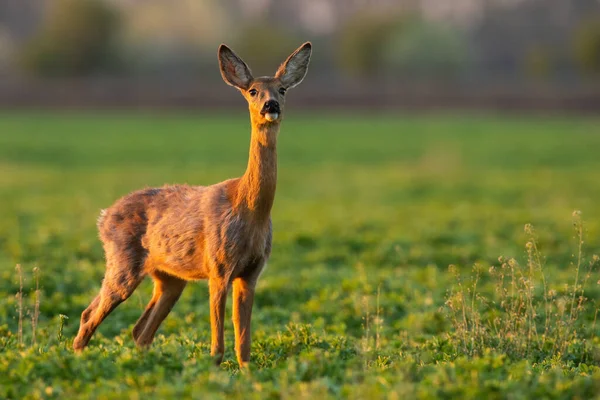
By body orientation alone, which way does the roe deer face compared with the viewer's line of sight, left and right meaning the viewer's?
facing the viewer and to the right of the viewer
